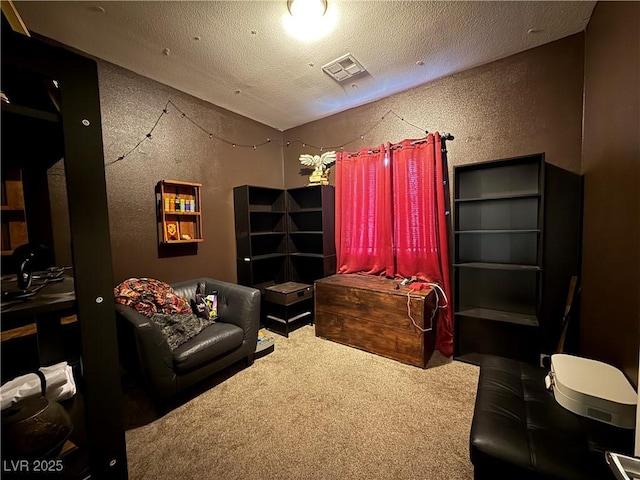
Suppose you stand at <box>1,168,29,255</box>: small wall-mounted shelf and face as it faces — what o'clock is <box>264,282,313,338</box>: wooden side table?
The wooden side table is roughly at 10 o'clock from the small wall-mounted shelf.

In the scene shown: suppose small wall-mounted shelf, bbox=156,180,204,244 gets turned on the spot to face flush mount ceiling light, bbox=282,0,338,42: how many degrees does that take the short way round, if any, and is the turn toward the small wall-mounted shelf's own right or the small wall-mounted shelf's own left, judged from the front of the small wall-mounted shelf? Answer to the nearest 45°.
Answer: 0° — it already faces it

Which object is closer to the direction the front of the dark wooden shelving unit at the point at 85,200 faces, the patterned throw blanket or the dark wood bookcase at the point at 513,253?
the dark wood bookcase

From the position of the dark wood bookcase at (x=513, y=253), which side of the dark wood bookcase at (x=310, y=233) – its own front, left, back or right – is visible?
left

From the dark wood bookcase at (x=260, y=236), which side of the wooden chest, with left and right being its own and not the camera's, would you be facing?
right

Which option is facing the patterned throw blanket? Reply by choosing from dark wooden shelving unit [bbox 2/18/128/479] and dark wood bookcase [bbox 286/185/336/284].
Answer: the dark wood bookcase

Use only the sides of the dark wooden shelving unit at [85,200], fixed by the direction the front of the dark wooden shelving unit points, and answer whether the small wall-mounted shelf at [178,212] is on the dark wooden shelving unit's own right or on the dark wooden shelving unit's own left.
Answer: on the dark wooden shelving unit's own left

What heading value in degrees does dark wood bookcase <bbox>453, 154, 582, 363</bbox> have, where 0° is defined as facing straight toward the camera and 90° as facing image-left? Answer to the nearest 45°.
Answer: approximately 45°

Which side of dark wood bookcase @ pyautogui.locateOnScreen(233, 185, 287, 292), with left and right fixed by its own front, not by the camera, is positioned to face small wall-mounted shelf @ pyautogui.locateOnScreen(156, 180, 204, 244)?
right
